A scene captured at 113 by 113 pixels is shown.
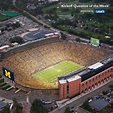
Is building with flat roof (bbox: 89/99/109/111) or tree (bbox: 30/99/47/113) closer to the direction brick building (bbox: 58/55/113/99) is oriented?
the building with flat roof

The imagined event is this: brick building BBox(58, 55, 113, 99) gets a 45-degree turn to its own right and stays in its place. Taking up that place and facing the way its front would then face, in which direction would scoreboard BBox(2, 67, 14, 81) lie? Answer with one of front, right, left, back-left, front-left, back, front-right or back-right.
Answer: right

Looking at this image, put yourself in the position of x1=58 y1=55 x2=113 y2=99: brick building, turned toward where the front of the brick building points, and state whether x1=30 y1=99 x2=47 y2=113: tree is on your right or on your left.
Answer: on your right

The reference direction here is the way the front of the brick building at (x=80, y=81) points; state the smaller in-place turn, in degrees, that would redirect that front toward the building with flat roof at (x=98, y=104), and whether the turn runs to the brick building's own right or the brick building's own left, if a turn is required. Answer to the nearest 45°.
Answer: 0° — it already faces it

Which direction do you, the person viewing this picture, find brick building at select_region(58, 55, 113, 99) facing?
facing the viewer and to the right of the viewer
